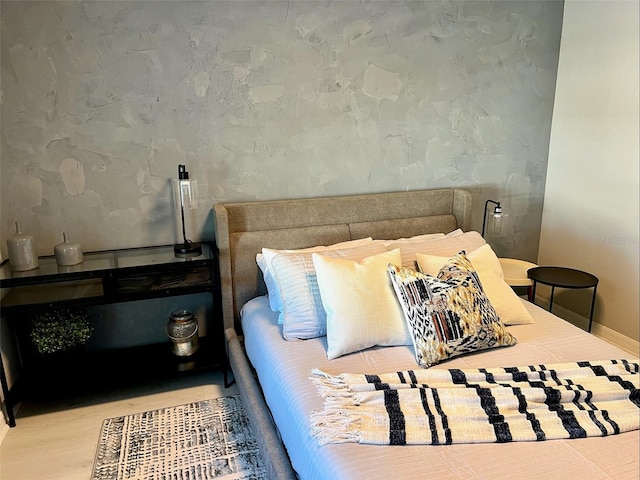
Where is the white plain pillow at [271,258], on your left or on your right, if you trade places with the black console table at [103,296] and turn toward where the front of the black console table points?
on your left

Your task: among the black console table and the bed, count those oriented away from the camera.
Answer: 0

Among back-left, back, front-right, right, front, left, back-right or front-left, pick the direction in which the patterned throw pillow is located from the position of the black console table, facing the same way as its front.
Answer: front-left

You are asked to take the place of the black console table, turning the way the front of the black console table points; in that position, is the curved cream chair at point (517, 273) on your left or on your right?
on your left

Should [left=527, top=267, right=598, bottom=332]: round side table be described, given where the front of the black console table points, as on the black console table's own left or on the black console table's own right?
on the black console table's own left

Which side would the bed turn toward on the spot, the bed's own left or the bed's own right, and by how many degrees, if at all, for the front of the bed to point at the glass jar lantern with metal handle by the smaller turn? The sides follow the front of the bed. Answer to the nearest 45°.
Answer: approximately 135° to the bed's own right

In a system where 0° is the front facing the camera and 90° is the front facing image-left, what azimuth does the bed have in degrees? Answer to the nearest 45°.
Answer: approximately 315°

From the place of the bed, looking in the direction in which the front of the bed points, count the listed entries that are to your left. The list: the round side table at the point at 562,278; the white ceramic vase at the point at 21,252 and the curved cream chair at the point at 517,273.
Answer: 2

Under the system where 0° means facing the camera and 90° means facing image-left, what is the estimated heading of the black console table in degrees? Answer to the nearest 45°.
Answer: approximately 0°

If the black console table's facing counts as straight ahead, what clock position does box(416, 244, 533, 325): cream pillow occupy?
The cream pillow is roughly at 10 o'clock from the black console table.
